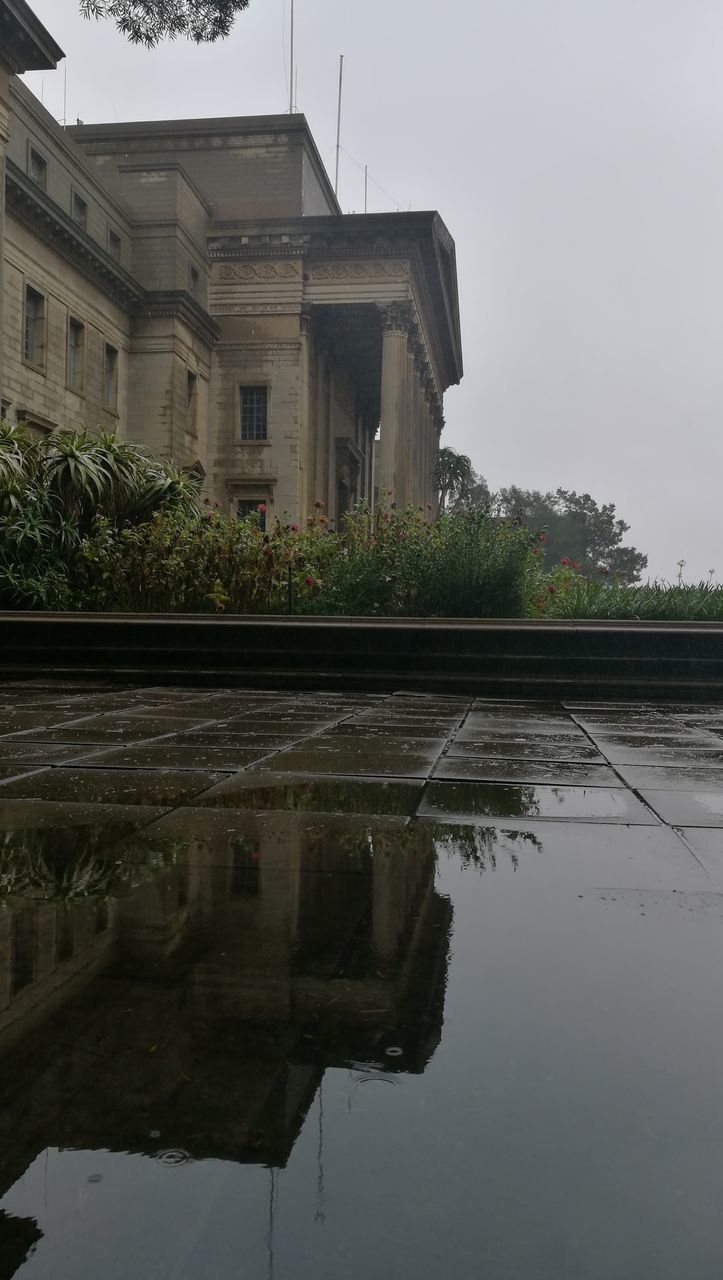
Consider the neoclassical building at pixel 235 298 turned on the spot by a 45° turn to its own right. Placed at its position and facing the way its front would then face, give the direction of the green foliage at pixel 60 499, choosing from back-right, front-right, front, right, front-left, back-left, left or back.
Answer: front-right

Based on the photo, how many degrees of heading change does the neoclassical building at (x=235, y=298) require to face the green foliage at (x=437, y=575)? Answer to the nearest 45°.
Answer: approximately 90° to its right

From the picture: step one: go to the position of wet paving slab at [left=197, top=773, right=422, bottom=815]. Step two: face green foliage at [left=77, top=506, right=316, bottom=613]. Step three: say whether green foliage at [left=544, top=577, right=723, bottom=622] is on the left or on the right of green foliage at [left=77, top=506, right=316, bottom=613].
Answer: right

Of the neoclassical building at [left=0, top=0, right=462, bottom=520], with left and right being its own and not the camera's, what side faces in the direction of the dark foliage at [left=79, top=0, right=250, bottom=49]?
right

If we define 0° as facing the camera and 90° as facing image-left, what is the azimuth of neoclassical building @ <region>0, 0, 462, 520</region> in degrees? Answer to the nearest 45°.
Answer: approximately 270°

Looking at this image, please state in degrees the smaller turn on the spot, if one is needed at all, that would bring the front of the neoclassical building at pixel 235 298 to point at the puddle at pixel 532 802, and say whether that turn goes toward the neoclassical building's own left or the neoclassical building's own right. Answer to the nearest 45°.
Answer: approximately 90° to the neoclassical building's own right

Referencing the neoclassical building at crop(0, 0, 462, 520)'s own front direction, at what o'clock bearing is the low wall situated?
The low wall is roughly at 3 o'clock from the neoclassical building.

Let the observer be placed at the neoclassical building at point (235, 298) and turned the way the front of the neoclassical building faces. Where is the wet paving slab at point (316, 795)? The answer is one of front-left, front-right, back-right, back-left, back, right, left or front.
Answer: right

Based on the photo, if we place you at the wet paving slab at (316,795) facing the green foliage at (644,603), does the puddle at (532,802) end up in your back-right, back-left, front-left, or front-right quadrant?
front-right
